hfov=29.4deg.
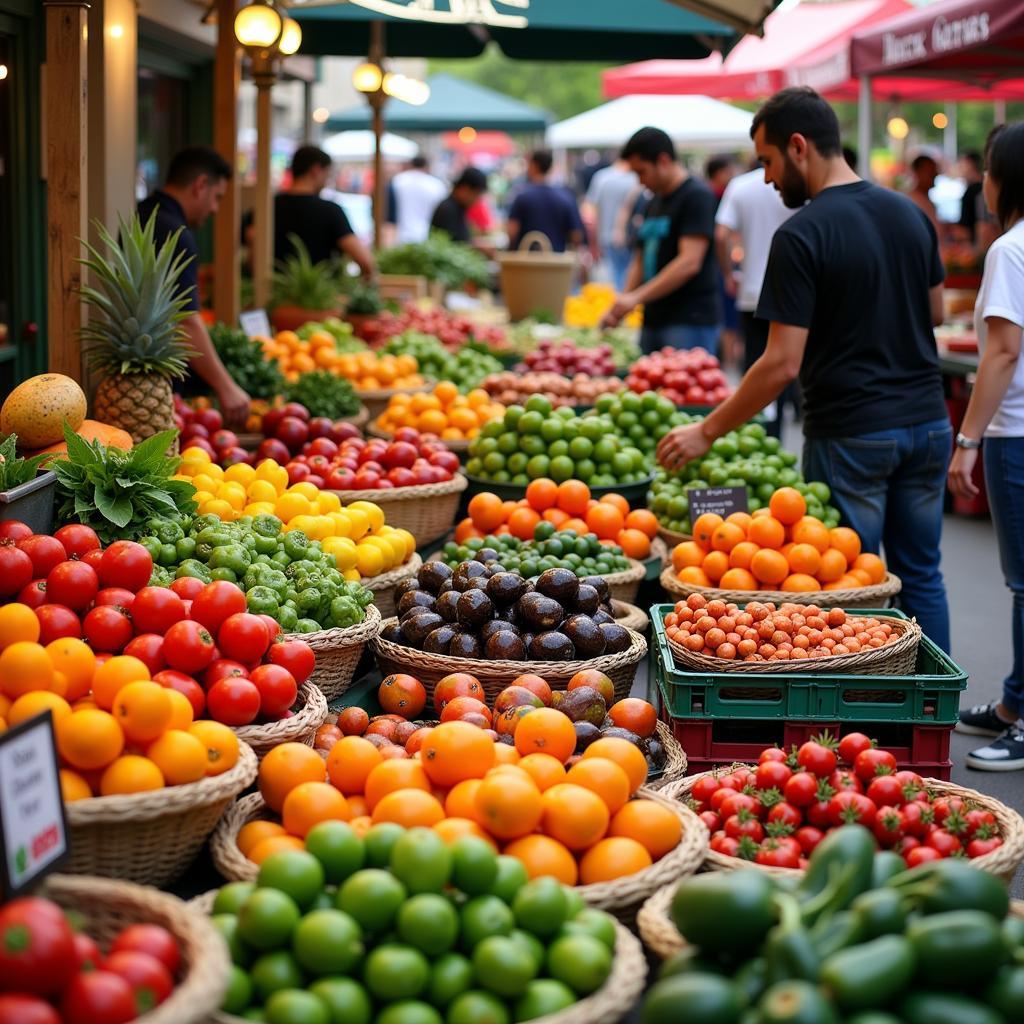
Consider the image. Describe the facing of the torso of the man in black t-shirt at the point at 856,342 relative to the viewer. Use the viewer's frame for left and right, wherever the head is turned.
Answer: facing away from the viewer and to the left of the viewer

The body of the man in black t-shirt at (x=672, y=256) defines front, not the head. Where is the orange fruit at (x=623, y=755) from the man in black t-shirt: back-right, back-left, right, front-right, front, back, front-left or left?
front-left

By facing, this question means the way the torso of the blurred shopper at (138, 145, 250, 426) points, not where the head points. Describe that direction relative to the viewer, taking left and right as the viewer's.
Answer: facing to the right of the viewer

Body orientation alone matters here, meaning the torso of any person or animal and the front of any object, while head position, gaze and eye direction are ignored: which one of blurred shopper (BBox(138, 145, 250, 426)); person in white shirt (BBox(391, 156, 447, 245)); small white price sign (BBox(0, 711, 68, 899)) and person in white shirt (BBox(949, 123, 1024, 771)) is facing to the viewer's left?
person in white shirt (BBox(949, 123, 1024, 771))

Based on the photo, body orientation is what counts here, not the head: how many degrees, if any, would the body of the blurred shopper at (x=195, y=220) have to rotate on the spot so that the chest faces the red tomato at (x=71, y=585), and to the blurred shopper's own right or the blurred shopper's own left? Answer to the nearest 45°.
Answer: approximately 90° to the blurred shopper's own right

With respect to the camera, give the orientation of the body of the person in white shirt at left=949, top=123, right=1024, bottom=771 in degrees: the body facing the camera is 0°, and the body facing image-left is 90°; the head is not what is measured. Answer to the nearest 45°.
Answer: approximately 90°

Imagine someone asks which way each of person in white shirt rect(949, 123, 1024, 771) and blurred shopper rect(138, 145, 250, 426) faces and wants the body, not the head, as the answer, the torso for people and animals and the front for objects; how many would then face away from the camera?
0

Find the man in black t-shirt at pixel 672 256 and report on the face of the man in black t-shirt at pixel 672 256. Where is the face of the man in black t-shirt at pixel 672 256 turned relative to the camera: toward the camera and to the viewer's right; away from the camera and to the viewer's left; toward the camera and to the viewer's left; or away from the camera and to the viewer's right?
toward the camera and to the viewer's left

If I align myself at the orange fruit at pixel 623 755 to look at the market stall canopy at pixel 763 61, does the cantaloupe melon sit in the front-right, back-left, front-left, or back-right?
front-left

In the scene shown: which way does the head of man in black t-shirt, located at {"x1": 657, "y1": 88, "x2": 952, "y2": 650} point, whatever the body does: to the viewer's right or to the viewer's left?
to the viewer's left

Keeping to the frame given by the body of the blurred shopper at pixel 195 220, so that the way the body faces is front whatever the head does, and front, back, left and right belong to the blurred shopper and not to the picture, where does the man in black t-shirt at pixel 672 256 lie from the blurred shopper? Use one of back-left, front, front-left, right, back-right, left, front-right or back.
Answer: front-left

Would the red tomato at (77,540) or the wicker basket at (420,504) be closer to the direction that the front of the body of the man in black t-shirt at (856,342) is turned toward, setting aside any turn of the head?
the wicker basket

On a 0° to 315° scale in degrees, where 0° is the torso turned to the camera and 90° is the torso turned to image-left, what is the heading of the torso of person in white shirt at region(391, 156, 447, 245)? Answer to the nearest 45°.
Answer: approximately 180°
